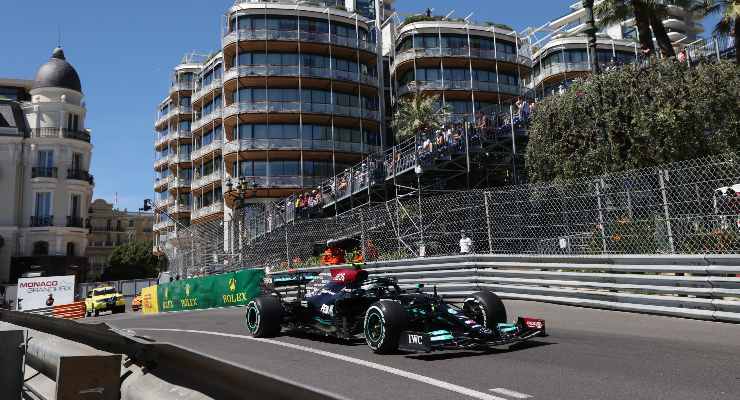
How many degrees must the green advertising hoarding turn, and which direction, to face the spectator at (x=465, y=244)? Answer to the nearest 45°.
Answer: approximately 90° to its left

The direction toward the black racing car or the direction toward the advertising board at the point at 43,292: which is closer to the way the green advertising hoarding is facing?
the black racing car

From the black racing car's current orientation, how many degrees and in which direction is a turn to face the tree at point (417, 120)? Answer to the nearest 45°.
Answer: approximately 135° to its left

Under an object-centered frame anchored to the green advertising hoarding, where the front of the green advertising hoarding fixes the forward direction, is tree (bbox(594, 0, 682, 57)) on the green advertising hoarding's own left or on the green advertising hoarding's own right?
on the green advertising hoarding's own left

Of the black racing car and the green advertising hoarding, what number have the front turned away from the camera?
0

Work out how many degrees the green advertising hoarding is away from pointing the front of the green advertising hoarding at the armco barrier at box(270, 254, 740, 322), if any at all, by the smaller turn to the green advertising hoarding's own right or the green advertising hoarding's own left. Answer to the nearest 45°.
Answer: approximately 90° to the green advertising hoarding's own left

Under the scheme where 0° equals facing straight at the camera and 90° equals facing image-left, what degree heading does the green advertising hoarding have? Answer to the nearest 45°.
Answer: approximately 45°

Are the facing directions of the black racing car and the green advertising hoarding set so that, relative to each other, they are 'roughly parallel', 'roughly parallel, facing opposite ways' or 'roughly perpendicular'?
roughly perpendicular

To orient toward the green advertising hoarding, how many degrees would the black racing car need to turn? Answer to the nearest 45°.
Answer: approximately 180°

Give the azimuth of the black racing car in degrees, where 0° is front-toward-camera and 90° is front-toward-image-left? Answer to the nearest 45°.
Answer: approximately 315°

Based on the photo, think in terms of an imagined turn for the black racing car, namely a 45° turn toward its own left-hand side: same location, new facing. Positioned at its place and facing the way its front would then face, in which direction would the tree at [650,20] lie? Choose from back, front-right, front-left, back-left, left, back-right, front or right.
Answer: front-left

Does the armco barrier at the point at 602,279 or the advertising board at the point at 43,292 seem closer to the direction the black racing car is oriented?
the armco barrier

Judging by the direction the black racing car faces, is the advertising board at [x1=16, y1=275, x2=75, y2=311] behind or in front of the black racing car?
behind
